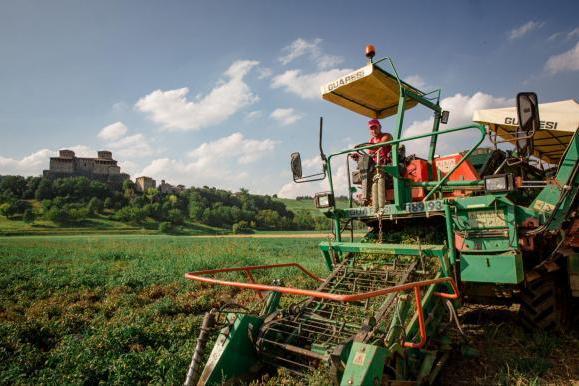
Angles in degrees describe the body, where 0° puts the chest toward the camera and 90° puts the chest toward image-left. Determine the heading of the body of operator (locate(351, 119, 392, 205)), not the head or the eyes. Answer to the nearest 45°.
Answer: approximately 45°

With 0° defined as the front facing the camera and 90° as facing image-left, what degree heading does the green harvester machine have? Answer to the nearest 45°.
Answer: approximately 45°
